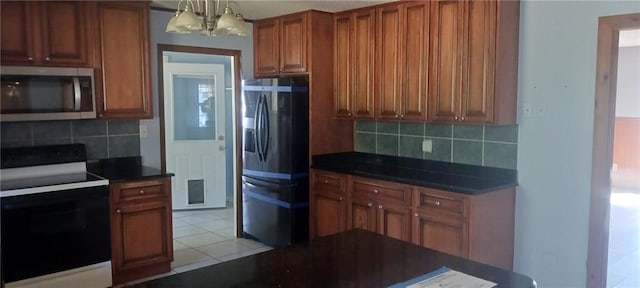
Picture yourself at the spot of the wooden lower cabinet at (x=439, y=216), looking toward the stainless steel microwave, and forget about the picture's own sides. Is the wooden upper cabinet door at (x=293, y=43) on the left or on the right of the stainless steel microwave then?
right

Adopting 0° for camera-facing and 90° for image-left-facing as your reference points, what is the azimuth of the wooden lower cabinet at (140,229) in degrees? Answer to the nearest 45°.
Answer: approximately 315°

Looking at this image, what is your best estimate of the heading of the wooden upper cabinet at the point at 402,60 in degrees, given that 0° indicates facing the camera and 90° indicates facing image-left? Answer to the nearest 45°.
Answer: approximately 45°

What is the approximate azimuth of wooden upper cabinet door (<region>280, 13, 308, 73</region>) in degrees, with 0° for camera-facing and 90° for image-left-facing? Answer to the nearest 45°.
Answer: approximately 45°

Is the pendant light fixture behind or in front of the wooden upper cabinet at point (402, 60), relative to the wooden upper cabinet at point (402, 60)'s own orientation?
in front

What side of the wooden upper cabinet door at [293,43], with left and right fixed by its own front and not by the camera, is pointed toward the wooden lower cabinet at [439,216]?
left

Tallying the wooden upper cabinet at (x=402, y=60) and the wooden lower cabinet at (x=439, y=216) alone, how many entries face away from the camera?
0

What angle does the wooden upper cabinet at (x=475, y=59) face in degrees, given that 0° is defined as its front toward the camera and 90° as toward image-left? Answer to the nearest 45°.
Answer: approximately 45°

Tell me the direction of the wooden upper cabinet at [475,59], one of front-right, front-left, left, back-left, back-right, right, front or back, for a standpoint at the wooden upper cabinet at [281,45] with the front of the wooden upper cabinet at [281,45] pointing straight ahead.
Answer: left

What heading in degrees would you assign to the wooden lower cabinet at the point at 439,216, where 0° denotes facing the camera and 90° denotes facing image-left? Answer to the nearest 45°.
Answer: approximately 45°
